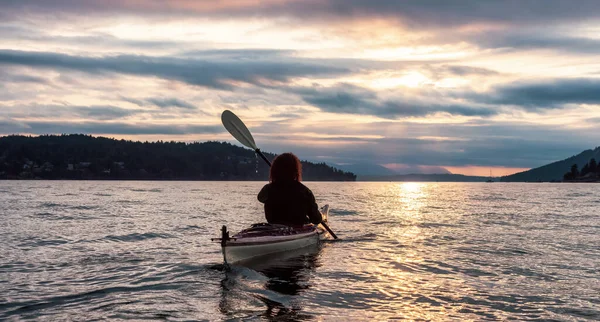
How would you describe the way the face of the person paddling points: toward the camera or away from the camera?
away from the camera

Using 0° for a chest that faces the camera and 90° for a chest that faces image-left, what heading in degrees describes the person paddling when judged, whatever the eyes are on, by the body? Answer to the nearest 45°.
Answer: approximately 180°
